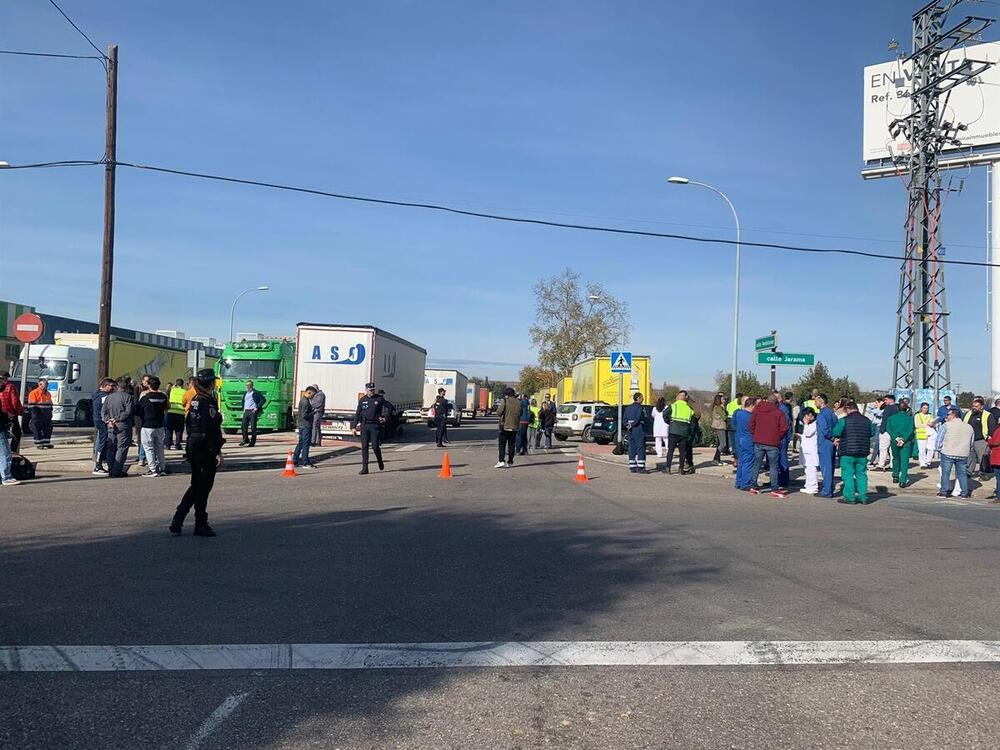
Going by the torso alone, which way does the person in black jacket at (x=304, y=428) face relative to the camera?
to the viewer's right

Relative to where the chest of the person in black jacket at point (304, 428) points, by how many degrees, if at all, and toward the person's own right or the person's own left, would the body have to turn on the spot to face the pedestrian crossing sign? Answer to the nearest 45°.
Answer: approximately 45° to the person's own left

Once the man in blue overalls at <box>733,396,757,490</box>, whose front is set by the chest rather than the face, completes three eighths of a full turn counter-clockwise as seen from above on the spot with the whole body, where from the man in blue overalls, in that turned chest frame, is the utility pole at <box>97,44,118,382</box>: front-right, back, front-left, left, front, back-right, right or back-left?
front

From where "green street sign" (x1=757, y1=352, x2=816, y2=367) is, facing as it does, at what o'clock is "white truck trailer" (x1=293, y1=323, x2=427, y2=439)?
The white truck trailer is roughly at 3 o'clock from the green street sign.

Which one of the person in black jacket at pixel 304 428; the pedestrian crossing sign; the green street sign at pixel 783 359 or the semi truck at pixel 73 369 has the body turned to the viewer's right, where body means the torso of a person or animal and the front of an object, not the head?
the person in black jacket

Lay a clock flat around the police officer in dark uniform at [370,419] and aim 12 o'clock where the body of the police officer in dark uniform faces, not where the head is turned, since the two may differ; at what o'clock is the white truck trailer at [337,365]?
The white truck trailer is roughly at 6 o'clock from the police officer in dark uniform.

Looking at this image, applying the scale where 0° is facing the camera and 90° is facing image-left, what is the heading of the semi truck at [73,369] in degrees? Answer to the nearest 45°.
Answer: approximately 45°

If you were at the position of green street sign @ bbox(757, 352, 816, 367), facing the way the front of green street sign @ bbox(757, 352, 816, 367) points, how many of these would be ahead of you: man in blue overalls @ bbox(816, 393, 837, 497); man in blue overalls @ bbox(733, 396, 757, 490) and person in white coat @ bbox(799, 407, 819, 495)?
3
